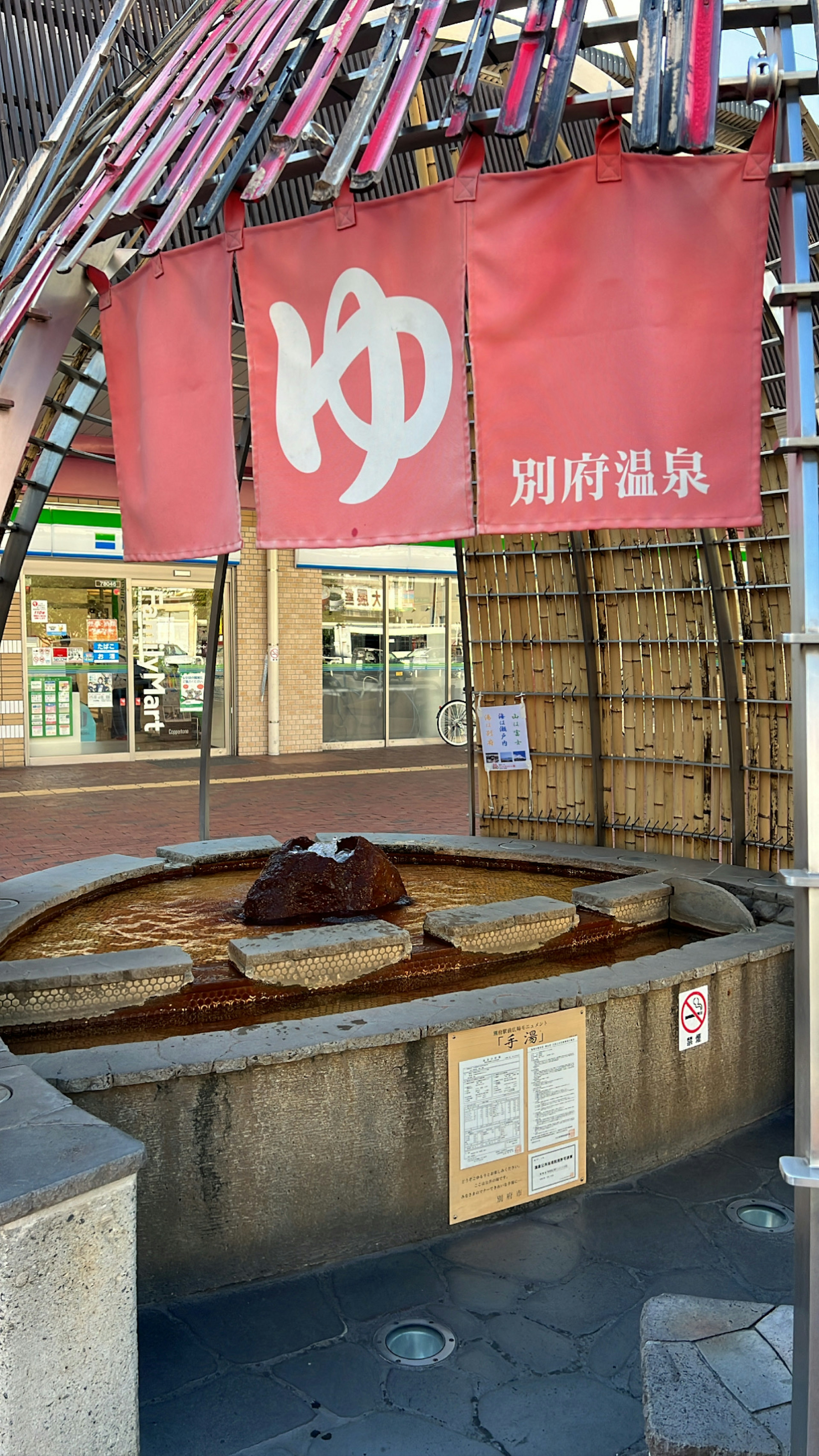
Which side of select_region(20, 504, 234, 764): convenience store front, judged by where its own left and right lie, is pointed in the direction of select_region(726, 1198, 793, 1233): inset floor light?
front

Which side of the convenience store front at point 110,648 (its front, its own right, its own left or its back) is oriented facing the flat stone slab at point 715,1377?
front

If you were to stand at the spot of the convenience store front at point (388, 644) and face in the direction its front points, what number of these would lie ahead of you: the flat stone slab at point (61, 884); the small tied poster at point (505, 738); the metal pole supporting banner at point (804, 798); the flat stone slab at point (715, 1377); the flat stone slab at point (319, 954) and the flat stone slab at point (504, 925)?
6

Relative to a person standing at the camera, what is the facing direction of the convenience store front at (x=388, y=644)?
facing the viewer

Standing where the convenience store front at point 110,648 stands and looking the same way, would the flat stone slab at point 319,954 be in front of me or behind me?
in front

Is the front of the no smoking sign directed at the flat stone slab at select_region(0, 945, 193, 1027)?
no

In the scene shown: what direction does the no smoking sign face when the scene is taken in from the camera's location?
facing the viewer and to the right of the viewer

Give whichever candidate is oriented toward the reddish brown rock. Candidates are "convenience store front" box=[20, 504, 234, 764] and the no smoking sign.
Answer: the convenience store front

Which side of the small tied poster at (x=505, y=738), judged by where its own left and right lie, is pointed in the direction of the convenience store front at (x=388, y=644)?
back

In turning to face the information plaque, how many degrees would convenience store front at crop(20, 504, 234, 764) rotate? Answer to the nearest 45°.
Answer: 0° — it already faces it

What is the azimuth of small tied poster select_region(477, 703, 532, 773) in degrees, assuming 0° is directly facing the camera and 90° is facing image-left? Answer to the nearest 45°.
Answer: approximately 0°

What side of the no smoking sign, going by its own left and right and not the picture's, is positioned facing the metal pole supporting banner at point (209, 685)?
back

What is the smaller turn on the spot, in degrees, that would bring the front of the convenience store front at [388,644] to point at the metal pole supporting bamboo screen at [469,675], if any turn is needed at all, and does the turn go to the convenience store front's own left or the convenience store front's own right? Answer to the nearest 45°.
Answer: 0° — it already faces it

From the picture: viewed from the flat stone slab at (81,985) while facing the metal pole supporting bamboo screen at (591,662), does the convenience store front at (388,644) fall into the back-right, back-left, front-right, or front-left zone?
front-left

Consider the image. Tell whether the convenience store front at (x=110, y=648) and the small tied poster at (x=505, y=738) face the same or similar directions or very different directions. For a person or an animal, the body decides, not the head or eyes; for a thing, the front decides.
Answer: same or similar directions
